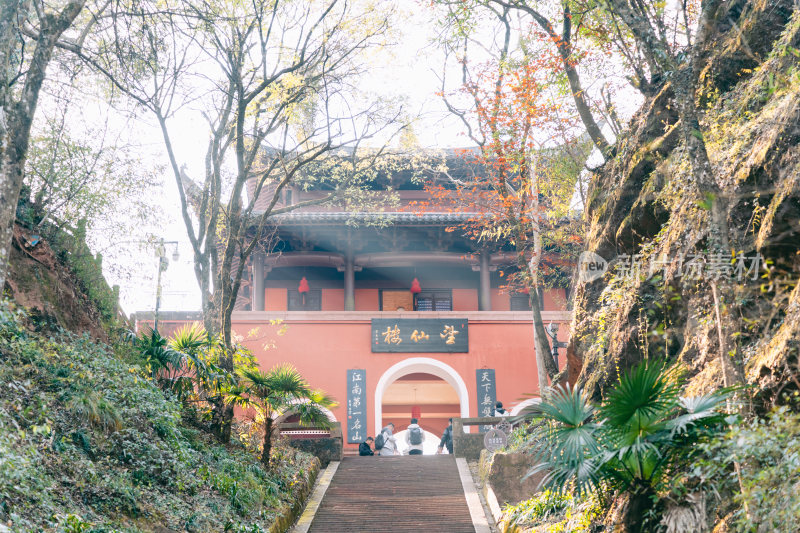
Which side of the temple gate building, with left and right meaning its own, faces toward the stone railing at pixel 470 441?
front

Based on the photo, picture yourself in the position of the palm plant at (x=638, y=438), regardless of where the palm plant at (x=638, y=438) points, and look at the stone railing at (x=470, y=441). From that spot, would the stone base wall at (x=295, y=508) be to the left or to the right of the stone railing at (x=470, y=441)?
left

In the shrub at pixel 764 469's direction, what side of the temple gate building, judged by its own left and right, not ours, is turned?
front

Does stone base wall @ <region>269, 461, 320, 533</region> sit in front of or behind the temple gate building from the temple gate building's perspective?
in front

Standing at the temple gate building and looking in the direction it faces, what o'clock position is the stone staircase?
The stone staircase is roughly at 12 o'clock from the temple gate building.

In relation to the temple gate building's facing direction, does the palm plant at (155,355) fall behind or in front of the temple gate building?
in front

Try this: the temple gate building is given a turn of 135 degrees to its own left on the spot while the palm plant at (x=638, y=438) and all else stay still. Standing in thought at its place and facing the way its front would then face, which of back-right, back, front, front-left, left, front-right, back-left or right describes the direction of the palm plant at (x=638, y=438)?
back-right

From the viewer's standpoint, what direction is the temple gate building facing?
toward the camera
